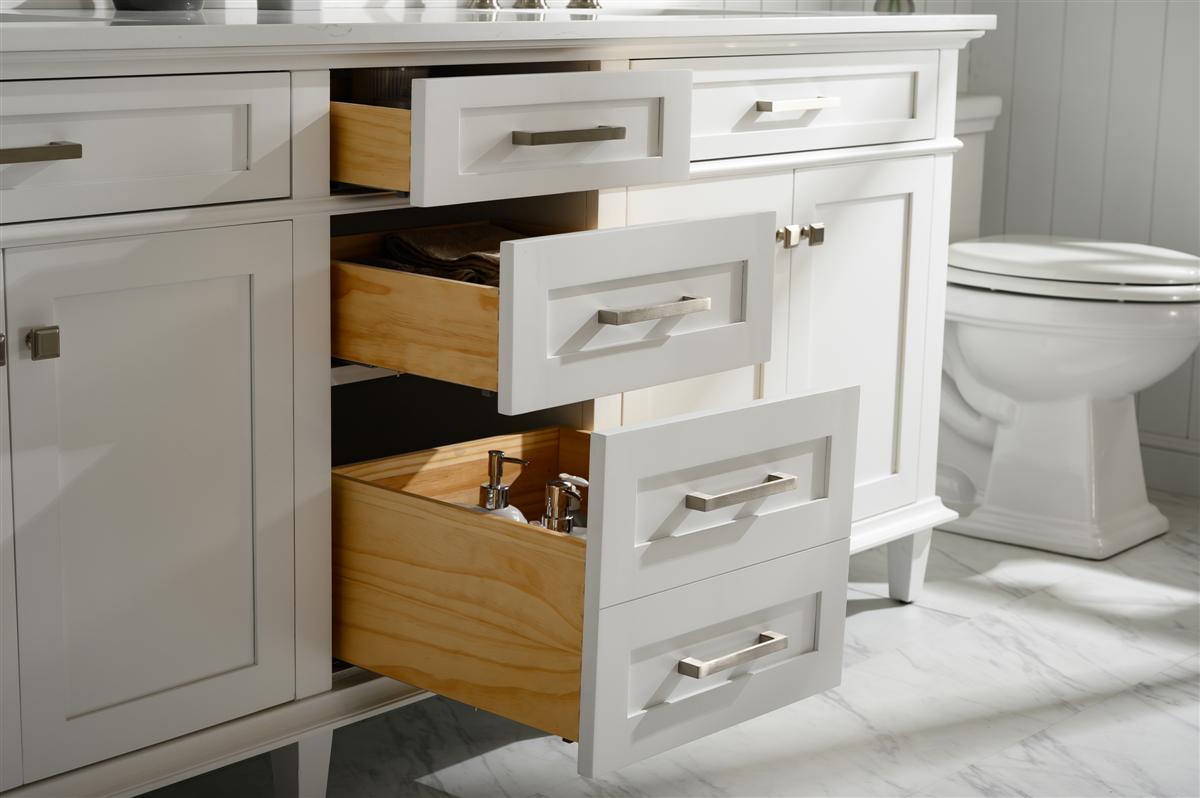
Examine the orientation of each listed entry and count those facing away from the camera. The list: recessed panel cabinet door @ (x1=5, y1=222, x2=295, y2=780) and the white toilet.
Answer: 0

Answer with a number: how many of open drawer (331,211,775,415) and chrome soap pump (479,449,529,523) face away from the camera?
0

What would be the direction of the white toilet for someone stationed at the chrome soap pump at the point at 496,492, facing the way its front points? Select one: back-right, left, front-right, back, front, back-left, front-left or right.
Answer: front-left

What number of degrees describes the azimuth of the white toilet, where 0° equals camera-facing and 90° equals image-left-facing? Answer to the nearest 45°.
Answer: approximately 315°

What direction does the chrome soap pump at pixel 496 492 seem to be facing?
to the viewer's right
